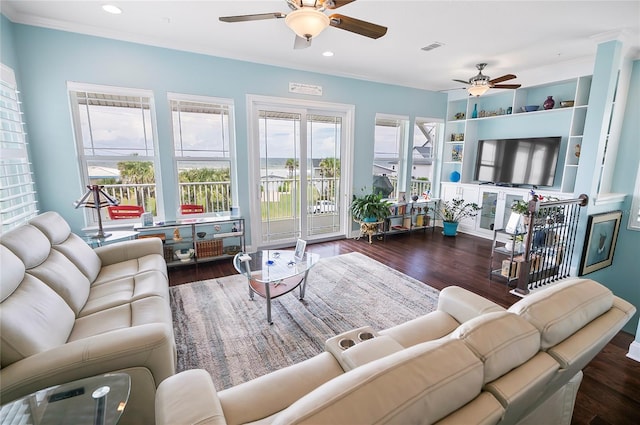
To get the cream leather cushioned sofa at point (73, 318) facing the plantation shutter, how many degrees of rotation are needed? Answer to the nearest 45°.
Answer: approximately 90° to its left

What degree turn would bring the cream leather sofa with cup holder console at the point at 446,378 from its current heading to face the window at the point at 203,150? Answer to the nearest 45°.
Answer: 0° — it already faces it

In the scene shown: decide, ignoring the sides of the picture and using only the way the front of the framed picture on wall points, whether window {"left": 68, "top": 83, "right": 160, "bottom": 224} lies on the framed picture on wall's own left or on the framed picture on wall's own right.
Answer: on the framed picture on wall's own right

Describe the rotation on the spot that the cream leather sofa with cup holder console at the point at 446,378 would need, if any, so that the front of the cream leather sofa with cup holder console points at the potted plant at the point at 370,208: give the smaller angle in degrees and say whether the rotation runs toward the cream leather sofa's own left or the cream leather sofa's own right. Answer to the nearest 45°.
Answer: approximately 45° to the cream leather sofa's own right

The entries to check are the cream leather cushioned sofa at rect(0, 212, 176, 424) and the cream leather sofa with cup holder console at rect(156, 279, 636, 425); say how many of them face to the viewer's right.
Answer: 1

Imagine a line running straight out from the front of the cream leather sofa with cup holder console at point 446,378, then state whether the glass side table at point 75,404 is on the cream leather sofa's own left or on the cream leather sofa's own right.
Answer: on the cream leather sofa's own left

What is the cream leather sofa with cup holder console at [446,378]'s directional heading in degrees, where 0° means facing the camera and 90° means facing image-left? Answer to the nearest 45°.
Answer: approximately 135°

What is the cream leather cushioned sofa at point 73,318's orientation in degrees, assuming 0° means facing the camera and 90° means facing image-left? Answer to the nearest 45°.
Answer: approximately 270°

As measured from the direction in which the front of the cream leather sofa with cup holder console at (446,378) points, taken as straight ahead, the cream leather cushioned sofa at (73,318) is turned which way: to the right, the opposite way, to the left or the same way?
to the right

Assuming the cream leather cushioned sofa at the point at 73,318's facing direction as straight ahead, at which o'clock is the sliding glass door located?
The sliding glass door is roughly at 11 o'clock from the cream leather cushioned sofa.
